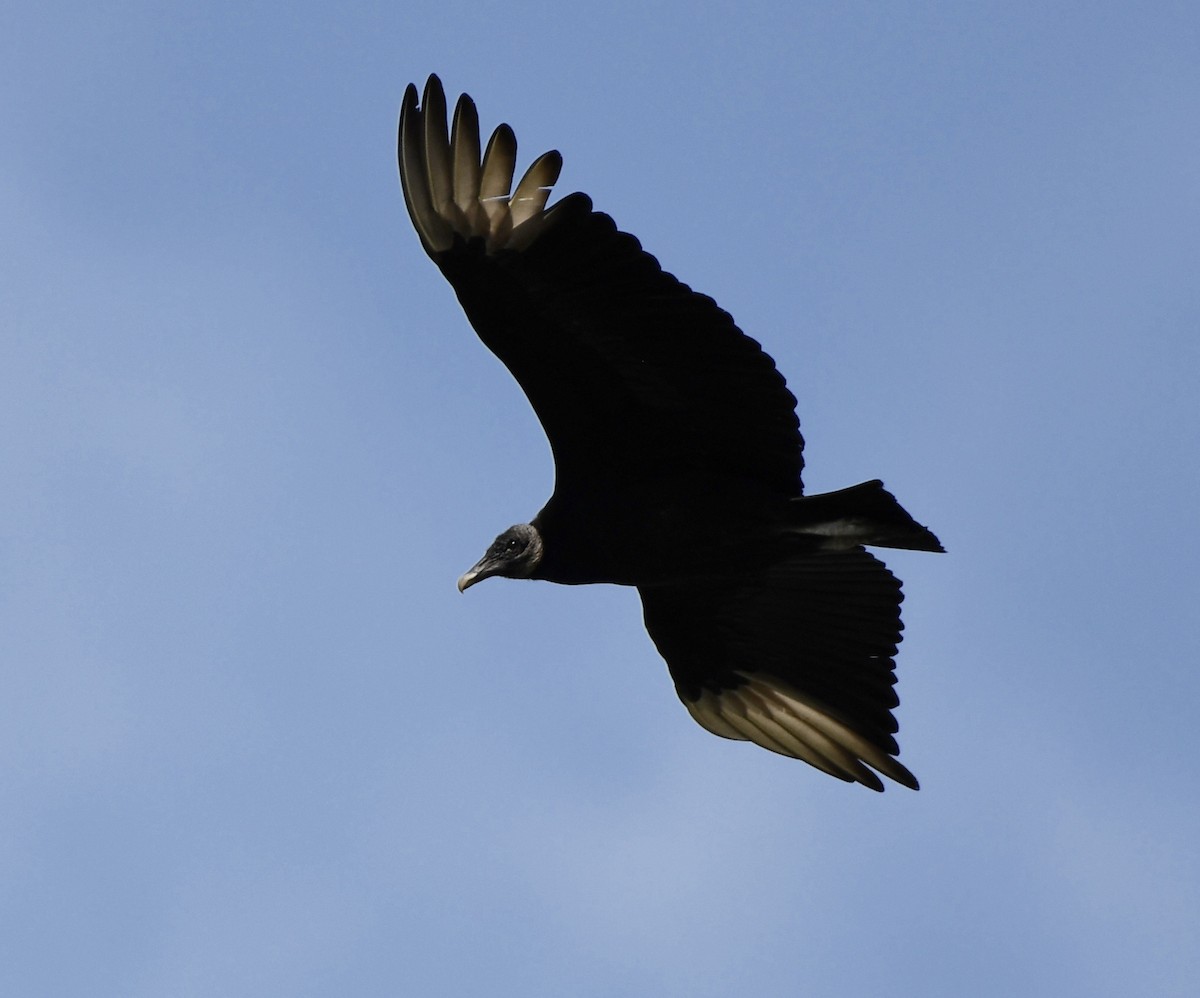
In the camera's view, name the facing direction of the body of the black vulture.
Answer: to the viewer's left
